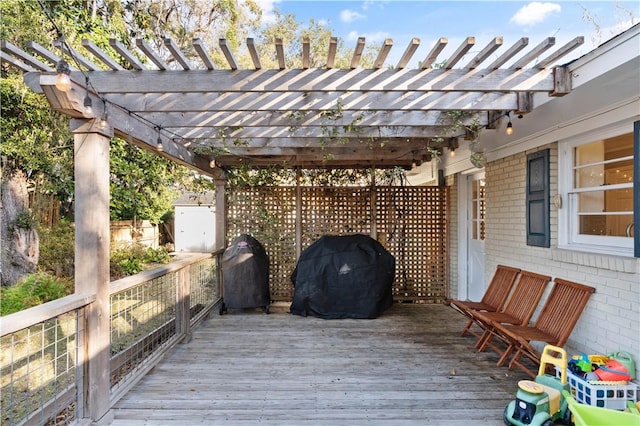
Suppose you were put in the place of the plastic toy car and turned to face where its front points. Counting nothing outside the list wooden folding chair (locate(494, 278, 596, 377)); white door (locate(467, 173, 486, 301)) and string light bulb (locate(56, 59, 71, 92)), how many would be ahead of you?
1

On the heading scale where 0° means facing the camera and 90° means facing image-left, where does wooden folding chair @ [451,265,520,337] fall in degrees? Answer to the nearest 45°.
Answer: approximately 45°

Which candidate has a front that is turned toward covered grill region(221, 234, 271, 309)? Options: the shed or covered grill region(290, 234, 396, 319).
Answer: the shed

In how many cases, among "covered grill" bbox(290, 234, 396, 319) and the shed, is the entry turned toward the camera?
2

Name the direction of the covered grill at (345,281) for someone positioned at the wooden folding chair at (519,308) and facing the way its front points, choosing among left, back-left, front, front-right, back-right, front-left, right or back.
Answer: front-right

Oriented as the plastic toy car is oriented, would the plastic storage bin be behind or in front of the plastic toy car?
behind
